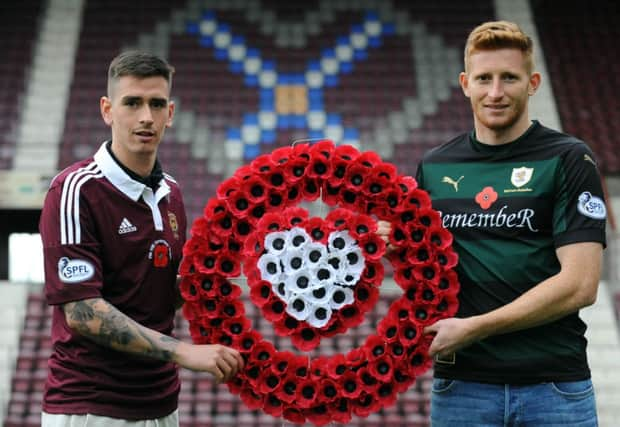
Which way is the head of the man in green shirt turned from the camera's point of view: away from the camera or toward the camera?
toward the camera

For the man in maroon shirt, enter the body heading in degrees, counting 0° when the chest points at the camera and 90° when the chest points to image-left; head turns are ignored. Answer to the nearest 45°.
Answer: approximately 315°

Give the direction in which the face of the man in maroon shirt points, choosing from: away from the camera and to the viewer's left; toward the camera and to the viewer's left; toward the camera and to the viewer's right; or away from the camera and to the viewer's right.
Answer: toward the camera and to the viewer's right

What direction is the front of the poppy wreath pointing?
toward the camera

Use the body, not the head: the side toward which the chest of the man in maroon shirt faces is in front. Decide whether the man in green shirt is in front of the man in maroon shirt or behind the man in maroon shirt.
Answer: in front
